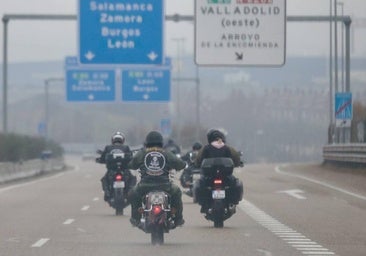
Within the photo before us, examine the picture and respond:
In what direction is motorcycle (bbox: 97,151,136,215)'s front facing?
away from the camera

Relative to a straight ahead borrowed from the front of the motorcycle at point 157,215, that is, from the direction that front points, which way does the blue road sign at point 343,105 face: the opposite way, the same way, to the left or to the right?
the opposite way

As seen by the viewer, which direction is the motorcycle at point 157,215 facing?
away from the camera

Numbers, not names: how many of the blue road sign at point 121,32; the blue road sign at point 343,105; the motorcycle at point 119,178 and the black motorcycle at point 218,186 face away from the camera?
2

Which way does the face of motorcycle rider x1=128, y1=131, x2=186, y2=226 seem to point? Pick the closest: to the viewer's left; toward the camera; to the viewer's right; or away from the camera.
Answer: away from the camera

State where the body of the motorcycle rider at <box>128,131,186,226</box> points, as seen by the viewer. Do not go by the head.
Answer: away from the camera

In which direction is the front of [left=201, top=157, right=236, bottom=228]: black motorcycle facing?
away from the camera

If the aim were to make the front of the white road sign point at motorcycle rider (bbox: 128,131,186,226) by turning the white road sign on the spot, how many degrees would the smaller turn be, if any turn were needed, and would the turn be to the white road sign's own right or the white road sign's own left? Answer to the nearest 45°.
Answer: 0° — it already faces them

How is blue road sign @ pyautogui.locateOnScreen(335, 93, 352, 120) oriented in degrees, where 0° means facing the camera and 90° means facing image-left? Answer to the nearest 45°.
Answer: approximately 0°
